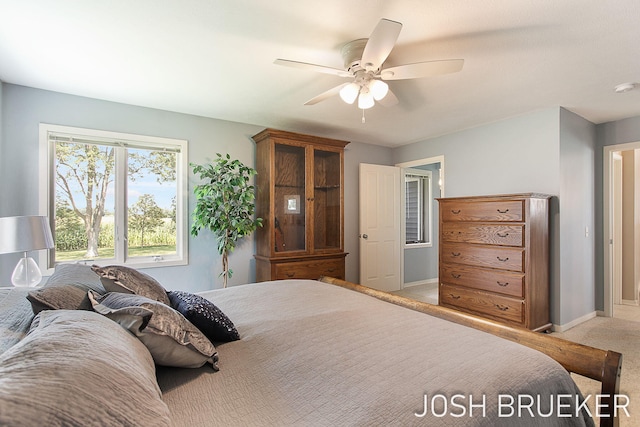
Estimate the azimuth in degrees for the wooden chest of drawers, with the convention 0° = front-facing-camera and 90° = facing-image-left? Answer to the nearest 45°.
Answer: approximately 45°

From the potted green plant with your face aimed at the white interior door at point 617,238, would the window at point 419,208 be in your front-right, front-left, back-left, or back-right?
front-left

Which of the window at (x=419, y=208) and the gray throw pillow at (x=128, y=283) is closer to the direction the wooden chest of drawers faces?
the gray throw pillow

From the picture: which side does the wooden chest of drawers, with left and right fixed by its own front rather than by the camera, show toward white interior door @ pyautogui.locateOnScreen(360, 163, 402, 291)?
right

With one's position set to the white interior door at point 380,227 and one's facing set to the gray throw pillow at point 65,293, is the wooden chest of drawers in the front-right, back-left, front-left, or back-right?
front-left

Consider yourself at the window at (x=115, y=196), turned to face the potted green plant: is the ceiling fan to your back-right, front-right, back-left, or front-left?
front-right

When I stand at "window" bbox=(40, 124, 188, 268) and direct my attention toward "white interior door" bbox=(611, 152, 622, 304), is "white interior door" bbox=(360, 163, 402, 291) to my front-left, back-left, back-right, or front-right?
front-left
